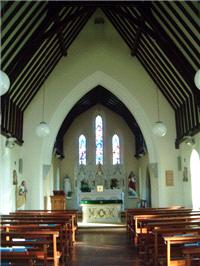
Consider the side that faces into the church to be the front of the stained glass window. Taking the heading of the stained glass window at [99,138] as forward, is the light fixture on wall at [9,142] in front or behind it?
in front

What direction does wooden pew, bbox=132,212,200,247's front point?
away from the camera

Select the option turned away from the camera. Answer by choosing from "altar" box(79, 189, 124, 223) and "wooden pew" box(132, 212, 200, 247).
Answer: the wooden pew

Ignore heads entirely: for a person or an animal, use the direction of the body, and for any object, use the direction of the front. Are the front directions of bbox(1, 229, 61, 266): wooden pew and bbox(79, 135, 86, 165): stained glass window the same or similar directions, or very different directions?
very different directions

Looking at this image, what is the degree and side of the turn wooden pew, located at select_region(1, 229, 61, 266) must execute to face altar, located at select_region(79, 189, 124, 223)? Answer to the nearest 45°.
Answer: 0° — it already faces it

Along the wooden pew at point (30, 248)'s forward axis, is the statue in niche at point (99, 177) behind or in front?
in front

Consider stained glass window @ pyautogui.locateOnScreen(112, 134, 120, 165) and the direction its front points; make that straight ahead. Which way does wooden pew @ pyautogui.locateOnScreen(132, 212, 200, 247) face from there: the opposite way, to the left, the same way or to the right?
the opposite way

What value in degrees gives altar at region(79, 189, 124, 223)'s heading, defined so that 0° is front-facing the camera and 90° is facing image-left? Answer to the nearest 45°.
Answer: approximately 0°

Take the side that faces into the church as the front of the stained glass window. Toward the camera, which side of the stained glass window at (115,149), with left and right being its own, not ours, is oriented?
front

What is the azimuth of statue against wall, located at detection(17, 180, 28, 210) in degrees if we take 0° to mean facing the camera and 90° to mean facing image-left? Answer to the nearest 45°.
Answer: approximately 315°

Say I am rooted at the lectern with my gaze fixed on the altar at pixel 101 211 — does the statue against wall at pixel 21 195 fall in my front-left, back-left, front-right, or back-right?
back-right

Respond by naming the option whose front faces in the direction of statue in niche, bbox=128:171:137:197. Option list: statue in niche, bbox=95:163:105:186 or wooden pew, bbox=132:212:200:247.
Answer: the wooden pew

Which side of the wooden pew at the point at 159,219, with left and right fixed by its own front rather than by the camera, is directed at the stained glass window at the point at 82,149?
front

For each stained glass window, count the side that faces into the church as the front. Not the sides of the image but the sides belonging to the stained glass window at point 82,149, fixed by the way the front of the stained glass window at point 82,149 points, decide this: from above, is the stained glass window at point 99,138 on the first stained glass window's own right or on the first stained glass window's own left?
on the first stained glass window's own left
